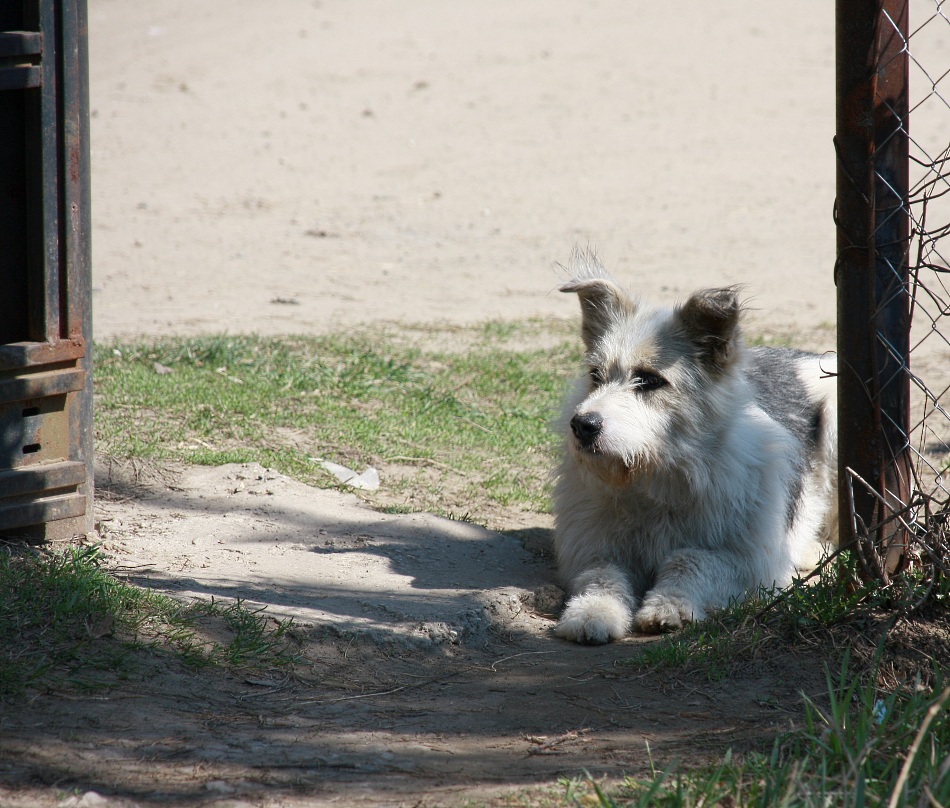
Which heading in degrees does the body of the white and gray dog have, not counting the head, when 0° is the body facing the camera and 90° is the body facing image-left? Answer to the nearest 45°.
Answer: approximately 45°

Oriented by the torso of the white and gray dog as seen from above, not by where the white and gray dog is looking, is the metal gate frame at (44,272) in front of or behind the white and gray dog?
in front

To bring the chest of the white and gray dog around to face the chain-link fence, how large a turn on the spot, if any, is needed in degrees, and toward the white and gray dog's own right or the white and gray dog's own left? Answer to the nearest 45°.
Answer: approximately 90° to the white and gray dog's own left

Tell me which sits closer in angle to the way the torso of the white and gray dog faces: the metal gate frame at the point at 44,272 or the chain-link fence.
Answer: the metal gate frame
